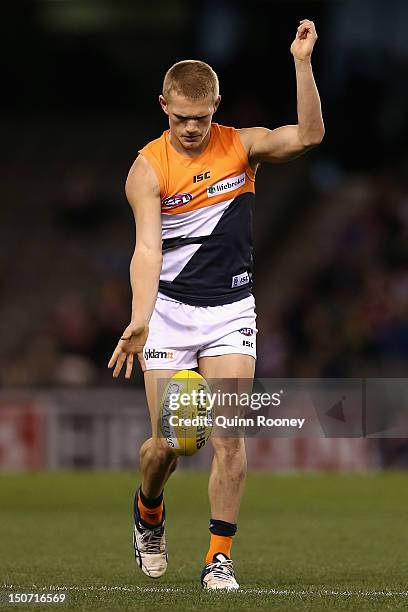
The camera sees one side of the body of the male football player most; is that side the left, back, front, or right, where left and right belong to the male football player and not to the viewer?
front
